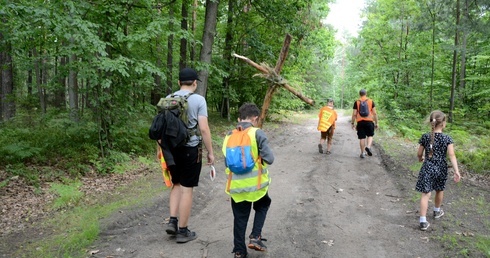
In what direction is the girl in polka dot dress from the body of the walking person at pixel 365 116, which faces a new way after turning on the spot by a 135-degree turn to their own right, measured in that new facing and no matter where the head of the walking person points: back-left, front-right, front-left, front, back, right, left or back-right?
front-right

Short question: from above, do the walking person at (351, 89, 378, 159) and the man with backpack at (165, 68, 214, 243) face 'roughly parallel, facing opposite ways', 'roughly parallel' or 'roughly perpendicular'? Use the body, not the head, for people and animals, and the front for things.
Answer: roughly parallel

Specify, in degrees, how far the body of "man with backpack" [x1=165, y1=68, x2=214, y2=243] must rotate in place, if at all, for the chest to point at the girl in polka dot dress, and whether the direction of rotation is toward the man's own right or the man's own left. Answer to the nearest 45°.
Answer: approximately 45° to the man's own right

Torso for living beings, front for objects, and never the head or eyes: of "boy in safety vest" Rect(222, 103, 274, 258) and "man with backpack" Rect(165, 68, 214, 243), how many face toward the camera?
0

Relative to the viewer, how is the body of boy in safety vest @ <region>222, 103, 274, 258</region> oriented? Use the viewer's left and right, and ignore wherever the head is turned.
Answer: facing away from the viewer and to the right of the viewer

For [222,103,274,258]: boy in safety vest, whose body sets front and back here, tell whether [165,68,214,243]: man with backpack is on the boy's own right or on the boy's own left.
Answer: on the boy's own left

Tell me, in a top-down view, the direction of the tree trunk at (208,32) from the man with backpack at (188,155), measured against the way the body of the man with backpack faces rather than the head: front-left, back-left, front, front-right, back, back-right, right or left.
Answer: front-left

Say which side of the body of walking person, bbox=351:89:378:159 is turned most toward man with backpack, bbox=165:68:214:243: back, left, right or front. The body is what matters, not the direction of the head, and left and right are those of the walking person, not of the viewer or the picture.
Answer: back

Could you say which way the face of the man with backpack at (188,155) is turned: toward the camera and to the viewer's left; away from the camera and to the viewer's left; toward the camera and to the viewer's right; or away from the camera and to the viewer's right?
away from the camera and to the viewer's right

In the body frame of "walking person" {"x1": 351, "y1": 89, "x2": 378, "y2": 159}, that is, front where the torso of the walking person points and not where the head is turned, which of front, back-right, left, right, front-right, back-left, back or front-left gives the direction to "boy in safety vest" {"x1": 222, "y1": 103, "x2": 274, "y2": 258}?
back

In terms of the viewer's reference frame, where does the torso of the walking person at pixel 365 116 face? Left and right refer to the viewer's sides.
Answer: facing away from the viewer

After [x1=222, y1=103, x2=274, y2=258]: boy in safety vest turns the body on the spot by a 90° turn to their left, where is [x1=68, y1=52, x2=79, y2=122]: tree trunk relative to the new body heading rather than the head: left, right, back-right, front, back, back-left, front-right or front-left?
front

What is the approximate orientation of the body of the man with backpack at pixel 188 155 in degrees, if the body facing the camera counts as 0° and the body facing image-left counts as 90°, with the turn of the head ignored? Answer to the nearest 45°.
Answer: approximately 225°

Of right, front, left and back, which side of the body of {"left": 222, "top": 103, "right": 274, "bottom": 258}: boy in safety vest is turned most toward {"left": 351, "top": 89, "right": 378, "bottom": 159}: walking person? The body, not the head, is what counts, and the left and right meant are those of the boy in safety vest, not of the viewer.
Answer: front
